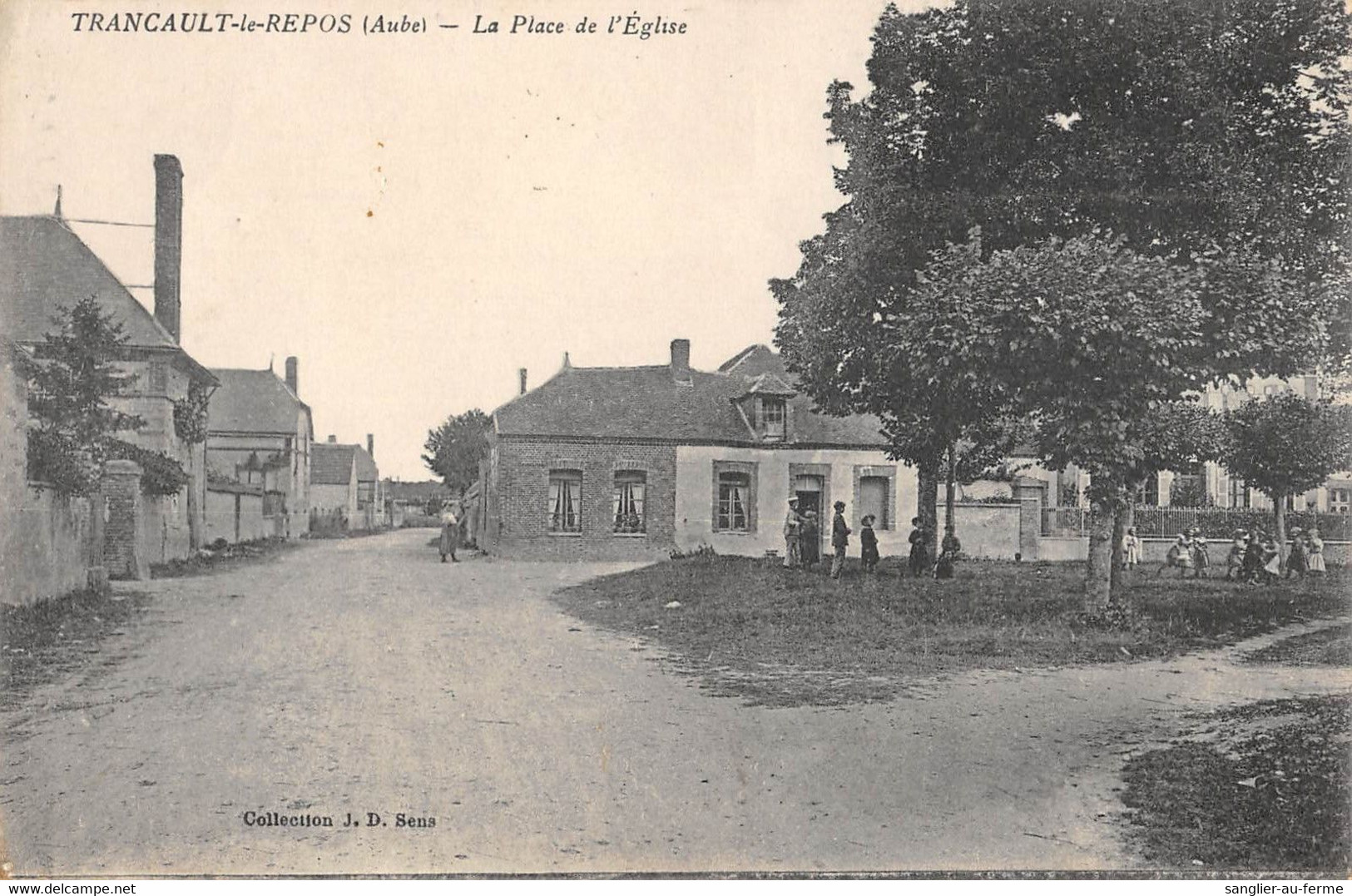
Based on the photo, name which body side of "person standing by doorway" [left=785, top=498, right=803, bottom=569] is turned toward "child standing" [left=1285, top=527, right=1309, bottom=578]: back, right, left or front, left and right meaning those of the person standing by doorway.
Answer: left

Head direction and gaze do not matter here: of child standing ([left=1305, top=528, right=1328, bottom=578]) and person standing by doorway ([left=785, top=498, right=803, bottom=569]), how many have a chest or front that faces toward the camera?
2

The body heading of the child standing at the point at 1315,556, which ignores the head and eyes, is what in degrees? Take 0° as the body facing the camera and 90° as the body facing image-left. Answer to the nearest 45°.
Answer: approximately 0°

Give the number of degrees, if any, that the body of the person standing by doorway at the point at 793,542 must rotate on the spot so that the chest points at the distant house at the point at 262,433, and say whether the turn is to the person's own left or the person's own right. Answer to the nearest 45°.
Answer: approximately 135° to the person's own right

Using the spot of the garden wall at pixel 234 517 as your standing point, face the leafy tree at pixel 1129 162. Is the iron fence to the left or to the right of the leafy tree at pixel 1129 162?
left

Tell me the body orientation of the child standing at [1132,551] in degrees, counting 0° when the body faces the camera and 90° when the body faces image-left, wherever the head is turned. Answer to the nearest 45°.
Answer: approximately 0°
